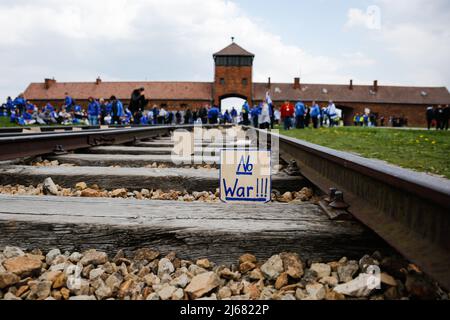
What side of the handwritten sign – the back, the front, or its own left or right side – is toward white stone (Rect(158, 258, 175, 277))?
front

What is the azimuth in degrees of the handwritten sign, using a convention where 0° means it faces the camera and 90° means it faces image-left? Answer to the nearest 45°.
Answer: approximately 0°

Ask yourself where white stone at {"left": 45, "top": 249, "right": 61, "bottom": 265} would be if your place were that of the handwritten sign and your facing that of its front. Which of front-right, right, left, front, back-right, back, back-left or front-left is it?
front-right

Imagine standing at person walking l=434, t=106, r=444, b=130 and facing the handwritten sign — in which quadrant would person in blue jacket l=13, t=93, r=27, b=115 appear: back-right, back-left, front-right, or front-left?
front-right

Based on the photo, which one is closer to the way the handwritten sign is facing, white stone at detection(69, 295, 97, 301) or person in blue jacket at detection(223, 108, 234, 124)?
the white stone
